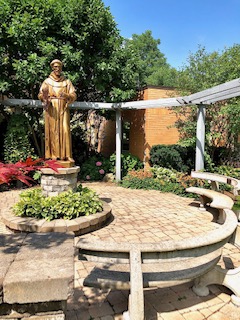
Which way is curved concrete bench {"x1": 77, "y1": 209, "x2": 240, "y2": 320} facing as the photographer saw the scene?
facing away from the viewer and to the left of the viewer

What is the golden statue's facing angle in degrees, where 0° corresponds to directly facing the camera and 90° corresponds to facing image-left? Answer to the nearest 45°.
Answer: approximately 0°

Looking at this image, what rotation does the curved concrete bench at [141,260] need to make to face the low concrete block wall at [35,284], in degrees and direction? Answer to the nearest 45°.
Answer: approximately 90° to its left

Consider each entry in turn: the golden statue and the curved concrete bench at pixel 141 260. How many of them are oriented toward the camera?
1

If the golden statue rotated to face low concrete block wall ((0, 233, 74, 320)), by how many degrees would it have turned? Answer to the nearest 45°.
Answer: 0° — it already faces it

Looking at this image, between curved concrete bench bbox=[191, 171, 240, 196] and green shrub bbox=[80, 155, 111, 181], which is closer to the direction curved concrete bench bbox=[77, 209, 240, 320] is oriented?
the green shrub

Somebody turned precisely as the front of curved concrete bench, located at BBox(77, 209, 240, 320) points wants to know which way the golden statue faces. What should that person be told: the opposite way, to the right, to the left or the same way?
the opposite way

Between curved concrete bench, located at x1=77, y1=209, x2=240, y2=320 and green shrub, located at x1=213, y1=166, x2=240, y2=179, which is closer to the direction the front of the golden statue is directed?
the curved concrete bench
